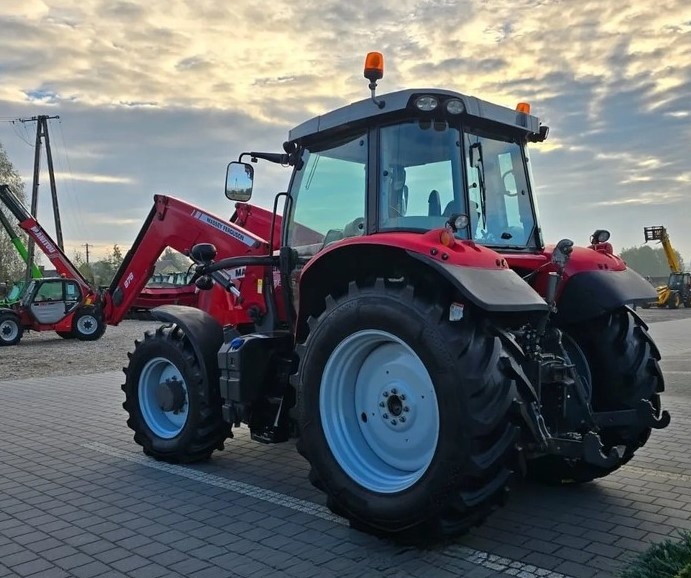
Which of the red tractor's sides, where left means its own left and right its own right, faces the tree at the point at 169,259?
front

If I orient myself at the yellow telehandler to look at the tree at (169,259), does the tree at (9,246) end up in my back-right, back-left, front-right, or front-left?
front-left

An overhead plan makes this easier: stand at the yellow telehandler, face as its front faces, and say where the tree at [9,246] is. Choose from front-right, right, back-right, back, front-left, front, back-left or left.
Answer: front-right

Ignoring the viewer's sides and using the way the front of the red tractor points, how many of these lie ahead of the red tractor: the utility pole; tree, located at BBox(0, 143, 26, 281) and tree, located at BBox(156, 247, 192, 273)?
3

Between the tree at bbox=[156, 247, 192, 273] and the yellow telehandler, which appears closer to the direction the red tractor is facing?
the tree

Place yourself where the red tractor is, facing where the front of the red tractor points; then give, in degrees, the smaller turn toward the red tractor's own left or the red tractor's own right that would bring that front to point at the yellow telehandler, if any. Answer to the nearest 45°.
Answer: approximately 90° to the red tractor's own right

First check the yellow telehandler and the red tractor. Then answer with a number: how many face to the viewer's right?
0

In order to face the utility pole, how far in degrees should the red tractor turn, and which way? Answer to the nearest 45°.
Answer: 0° — it already faces it

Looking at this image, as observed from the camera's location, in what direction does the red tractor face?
facing away from the viewer and to the left of the viewer

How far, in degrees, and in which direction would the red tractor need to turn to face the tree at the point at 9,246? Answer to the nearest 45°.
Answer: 0° — it already faces it
